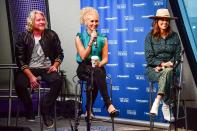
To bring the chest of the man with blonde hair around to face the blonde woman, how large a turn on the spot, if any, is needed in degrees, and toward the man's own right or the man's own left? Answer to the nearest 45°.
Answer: approximately 45° to the man's own left

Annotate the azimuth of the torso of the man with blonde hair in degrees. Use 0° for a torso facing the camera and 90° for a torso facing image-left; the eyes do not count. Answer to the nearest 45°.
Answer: approximately 0°

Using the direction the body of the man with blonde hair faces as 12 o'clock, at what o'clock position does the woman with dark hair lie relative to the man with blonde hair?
The woman with dark hair is roughly at 9 o'clock from the man with blonde hair.
